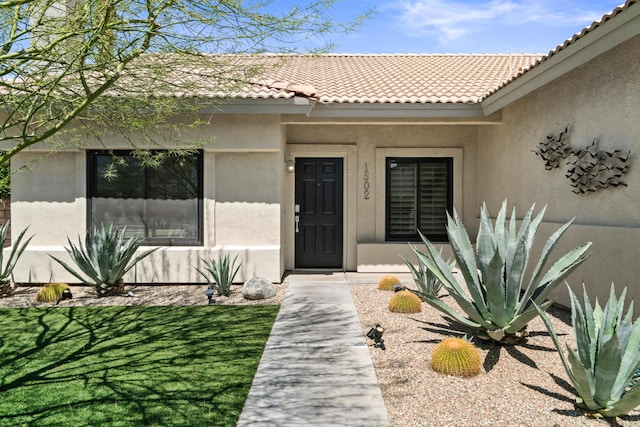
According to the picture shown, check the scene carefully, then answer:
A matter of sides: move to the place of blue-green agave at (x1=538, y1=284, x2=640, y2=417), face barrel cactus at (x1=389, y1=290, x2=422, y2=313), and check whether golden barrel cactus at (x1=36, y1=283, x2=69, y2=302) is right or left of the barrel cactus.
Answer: left

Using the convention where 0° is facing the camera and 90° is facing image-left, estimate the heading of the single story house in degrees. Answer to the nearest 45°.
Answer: approximately 0°

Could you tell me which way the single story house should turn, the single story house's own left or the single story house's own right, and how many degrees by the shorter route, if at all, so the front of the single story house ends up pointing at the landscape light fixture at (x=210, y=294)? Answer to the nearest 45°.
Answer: approximately 45° to the single story house's own right

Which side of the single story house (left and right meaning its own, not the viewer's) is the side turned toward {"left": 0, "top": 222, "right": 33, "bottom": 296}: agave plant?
right

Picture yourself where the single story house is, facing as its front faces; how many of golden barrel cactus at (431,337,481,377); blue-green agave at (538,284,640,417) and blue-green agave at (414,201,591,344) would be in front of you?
3

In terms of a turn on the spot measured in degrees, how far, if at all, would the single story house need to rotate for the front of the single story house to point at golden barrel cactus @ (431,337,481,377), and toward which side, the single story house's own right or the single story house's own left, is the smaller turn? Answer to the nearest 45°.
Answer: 0° — it already faces it
